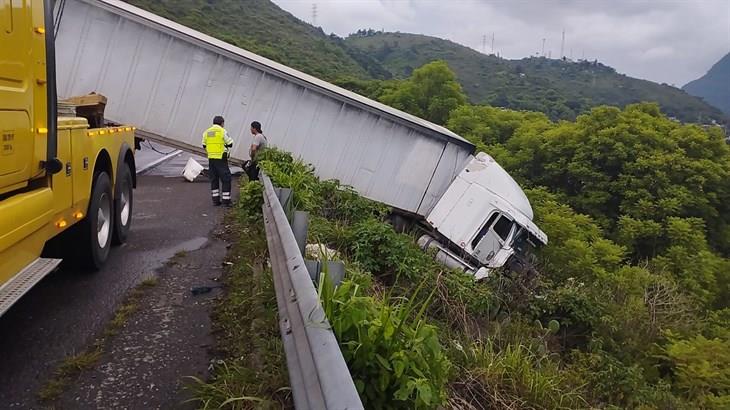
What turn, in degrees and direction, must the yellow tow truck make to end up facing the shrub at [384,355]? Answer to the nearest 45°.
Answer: approximately 90° to its left

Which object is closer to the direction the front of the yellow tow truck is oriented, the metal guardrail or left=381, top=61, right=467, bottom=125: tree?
the metal guardrail

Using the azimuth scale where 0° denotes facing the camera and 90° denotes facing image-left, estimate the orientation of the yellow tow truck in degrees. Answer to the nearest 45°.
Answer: approximately 45°

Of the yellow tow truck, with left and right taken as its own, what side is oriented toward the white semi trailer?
back

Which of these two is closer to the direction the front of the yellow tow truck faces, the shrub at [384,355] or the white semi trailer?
the shrub

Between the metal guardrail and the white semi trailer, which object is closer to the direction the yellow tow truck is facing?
the metal guardrail

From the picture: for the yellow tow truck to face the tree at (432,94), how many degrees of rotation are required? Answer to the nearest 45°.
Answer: approximately 180°

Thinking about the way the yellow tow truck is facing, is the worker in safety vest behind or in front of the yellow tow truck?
behind

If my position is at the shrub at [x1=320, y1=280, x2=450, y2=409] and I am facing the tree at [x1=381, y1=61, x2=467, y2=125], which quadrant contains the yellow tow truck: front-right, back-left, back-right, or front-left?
front-left
